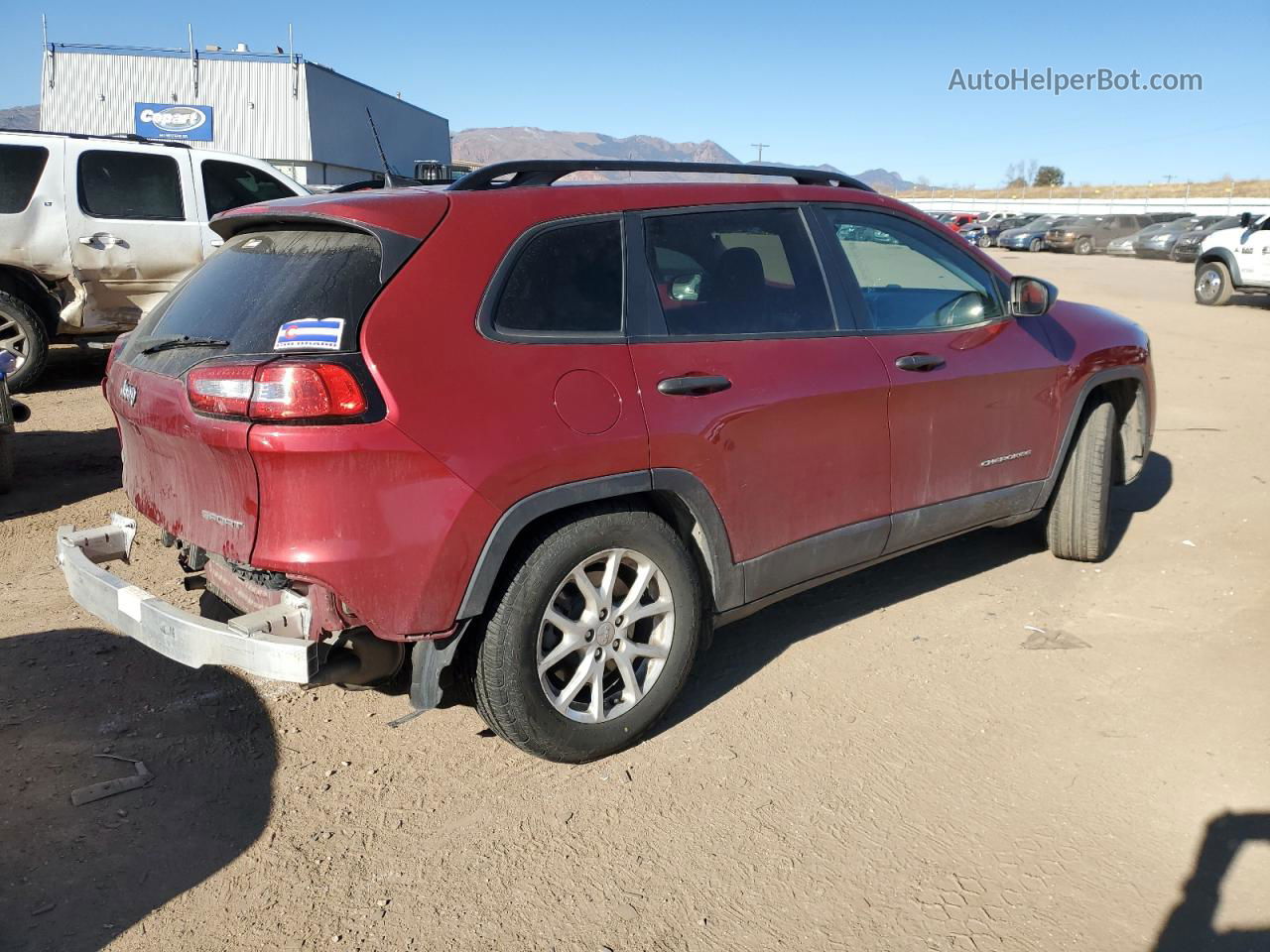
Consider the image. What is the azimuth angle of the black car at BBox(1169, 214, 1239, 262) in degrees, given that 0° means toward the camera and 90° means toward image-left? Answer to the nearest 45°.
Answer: approximately 45°

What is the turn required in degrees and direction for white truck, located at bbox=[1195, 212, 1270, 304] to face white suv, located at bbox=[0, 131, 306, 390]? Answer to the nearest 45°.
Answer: approximately 45° to its left

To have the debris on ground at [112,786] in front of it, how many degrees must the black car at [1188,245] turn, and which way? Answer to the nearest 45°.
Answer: approximately 45° to its left

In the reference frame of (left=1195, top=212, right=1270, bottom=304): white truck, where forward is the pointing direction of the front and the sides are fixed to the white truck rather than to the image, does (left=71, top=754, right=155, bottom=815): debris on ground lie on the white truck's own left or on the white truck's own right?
on the white truck's own left

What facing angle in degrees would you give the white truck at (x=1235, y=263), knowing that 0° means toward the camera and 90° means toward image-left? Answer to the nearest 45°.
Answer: approximately 90°

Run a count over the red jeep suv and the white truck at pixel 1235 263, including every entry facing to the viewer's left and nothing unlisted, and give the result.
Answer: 1

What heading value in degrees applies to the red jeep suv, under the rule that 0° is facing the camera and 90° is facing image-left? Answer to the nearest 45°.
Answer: approximately 225°

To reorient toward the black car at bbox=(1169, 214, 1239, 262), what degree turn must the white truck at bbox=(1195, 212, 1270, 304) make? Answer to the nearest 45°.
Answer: approximately 90° to its right
